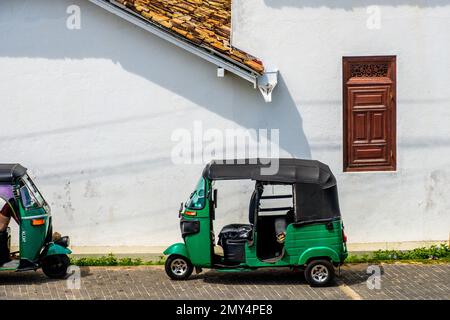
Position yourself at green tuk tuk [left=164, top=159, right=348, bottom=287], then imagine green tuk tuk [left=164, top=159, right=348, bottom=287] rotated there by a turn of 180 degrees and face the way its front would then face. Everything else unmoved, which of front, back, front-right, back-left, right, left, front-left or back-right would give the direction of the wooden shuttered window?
front-left

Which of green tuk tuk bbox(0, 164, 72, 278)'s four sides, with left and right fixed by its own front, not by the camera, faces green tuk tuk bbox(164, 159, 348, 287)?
front

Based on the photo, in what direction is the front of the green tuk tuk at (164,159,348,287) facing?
to the viewer's left

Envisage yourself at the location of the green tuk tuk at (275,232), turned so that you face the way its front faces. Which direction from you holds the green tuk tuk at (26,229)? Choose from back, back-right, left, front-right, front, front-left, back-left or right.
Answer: front

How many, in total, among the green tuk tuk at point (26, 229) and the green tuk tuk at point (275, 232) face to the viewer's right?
1

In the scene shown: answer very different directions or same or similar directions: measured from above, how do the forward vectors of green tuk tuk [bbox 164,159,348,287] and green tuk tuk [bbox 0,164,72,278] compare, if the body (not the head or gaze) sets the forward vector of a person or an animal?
very different directions

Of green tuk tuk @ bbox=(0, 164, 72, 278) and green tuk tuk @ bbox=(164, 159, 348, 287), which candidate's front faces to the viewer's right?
green tuk tuk @ bbox=(0, 164, 72, 278)

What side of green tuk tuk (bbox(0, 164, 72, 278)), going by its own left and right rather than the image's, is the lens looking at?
right

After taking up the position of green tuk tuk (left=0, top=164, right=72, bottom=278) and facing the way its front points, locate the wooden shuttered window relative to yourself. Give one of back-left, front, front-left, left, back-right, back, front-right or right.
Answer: front
